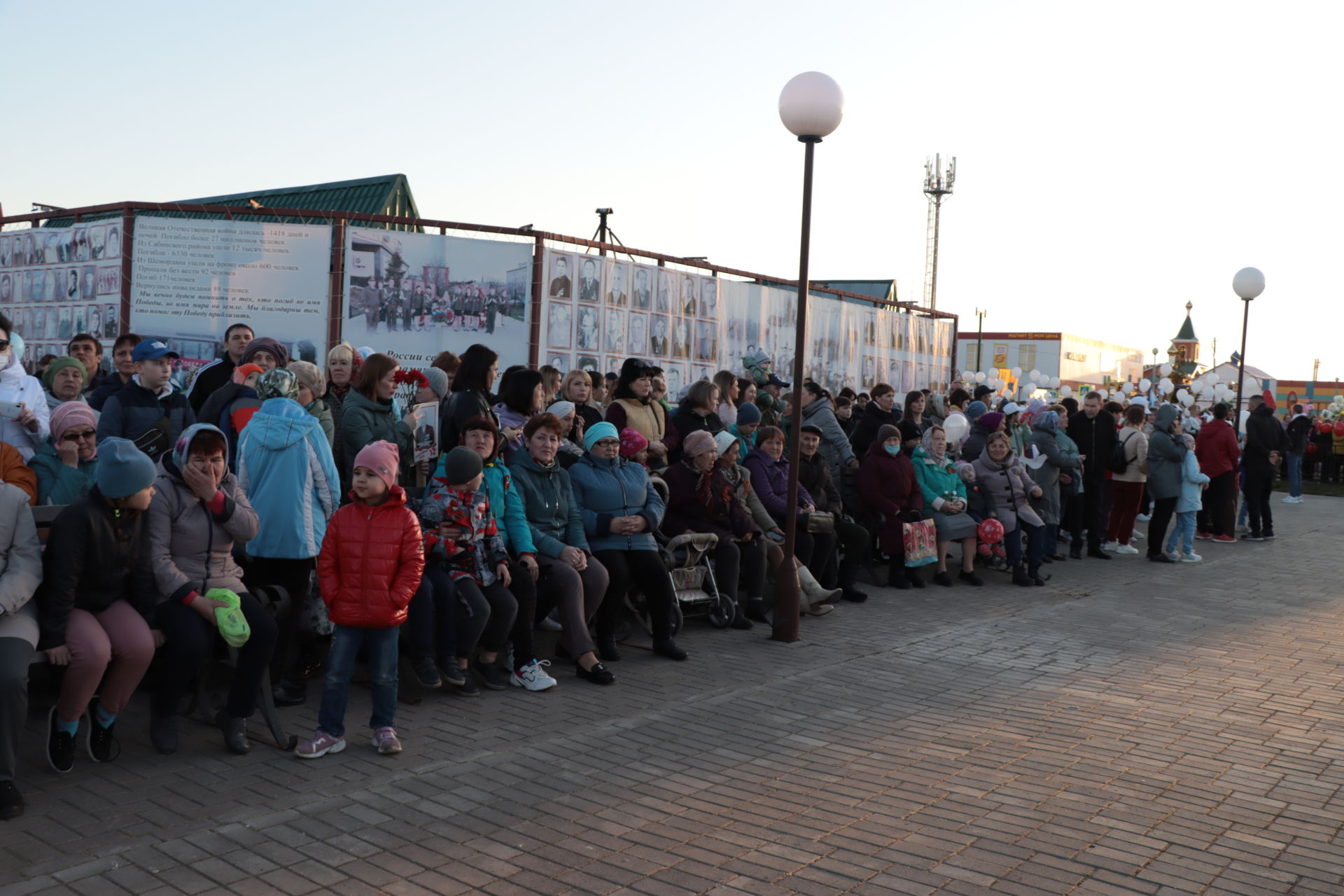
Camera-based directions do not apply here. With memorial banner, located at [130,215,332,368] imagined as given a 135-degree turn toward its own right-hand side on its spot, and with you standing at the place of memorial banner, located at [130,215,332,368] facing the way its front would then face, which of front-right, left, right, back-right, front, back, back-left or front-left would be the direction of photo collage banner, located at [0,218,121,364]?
front

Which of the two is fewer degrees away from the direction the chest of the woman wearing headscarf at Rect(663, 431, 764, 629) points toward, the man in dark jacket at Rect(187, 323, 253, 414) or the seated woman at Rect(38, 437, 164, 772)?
the seated woman

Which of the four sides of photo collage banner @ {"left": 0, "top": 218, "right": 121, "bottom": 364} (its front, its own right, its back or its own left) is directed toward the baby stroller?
left

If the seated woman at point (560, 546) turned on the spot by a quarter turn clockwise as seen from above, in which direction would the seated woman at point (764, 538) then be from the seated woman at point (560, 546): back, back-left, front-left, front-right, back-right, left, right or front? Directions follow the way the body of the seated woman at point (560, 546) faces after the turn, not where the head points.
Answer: back

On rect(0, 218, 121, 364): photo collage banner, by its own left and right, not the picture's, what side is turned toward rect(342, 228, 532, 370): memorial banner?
left

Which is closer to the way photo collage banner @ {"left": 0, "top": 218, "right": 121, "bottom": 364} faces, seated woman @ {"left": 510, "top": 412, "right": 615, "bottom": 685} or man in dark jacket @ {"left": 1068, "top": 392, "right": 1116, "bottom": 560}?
the seated woman

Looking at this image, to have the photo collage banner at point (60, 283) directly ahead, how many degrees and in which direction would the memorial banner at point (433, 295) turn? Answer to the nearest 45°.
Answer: approximately 135° to its right
